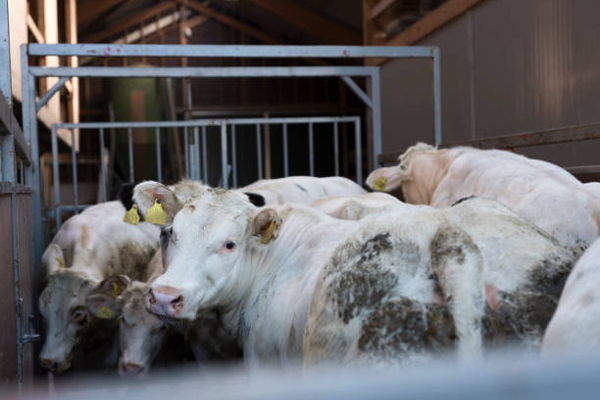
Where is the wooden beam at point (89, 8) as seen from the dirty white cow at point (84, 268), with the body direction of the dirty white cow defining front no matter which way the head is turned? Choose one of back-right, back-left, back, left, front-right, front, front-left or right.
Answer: back-right

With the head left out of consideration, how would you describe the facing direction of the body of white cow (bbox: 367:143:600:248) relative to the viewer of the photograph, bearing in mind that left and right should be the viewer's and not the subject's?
facing away from the viewer and to the left of the viewer

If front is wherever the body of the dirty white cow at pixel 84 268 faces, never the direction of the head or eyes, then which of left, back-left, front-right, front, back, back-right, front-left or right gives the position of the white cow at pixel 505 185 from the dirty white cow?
left

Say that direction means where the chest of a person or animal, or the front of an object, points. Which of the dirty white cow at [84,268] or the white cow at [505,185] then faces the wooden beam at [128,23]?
the white cow

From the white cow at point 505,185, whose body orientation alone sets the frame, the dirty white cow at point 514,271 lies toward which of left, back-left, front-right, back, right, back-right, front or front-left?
back-left

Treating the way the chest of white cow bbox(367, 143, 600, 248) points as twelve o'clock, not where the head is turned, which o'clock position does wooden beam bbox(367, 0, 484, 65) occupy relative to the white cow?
The wooden beam is roughly at 1 o'clock from the white cow.

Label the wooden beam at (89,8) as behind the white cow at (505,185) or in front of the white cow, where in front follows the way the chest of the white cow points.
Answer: in front

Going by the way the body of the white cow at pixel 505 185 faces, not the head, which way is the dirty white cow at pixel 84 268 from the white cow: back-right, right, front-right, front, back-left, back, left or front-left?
front-left

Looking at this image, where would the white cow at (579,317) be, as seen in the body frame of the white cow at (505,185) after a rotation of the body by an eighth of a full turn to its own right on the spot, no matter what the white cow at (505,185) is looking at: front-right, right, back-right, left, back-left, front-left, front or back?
back

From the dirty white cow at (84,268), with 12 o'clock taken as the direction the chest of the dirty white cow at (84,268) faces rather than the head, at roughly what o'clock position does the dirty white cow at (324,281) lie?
the dirty white cow at (324,281) is roughly at 10 o'clock from the dirty white cow at (84,268).

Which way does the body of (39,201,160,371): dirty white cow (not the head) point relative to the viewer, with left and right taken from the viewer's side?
facing the viewer and to the left of the viewer

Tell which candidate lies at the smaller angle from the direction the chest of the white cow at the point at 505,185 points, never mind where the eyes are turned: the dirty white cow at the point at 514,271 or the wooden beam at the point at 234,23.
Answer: the wooden beam

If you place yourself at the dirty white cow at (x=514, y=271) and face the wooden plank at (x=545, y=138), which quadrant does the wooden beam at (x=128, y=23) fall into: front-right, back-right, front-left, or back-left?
front-left

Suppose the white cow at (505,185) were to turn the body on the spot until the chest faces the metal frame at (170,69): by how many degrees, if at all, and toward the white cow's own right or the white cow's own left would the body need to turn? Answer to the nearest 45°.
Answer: approximately 45° to the white cow's own left

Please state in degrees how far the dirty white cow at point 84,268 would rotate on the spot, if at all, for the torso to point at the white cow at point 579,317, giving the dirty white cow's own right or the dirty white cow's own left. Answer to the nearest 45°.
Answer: approximately 45° to the dirty white cow's own left
